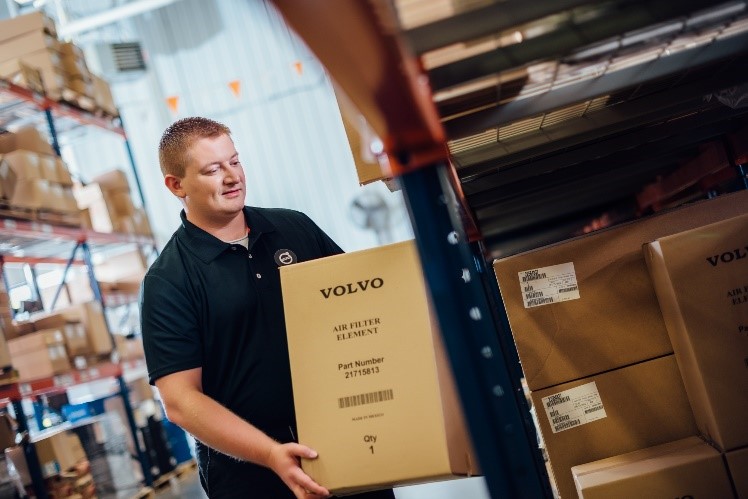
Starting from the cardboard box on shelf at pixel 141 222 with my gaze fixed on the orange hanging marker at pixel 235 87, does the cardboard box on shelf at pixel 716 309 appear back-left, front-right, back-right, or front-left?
back-right

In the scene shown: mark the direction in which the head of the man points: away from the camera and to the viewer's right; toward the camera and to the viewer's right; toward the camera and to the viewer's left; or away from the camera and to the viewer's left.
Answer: toward the camera and to the viewer's right

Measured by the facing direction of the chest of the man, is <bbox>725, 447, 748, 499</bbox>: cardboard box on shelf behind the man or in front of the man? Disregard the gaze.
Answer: in front

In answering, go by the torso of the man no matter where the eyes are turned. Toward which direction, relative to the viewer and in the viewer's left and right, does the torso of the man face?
facing the viewer and to the right of the viewer

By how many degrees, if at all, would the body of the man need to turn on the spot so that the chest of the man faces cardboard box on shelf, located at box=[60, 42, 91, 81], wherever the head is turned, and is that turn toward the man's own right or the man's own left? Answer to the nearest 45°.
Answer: approximately 135° to the man's own left

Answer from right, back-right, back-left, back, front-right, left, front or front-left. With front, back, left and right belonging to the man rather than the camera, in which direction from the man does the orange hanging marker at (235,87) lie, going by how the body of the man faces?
back-left

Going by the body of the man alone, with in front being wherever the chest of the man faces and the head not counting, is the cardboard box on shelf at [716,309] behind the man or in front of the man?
in front

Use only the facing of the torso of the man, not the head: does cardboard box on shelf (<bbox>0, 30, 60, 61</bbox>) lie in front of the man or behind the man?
behind

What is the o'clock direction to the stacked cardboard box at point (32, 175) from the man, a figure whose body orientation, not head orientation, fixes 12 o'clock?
The stacked cardboard box is roughly at 7 o'clock from the man.

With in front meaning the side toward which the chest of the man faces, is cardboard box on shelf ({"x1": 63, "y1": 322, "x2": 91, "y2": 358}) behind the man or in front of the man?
behind

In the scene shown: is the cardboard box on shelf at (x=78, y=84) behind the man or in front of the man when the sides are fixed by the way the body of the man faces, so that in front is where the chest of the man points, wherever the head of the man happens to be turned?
behind
